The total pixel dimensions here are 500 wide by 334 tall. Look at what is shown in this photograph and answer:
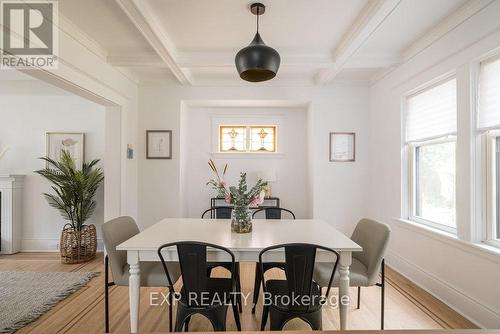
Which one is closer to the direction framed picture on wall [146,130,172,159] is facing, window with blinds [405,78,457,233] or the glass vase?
the glass vase

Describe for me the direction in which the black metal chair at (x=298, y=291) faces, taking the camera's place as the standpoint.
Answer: facing away from the viewer

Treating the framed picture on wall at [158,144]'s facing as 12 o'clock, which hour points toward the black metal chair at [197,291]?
The black metal chair is roughly at 12 o'clock from the framed picture on wall.

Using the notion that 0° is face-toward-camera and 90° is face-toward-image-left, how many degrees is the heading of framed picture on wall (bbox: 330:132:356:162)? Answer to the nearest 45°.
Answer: approximately 0°

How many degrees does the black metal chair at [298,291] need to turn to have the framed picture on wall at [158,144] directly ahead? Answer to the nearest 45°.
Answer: approximately 45° to its left

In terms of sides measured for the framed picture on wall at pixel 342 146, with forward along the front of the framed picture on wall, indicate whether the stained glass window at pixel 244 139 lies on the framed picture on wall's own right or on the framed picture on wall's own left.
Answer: on the framed picture on wall's own right

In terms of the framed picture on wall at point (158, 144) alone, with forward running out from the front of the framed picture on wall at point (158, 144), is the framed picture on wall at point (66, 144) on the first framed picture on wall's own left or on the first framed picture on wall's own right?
on the first framed picture on wall's own right

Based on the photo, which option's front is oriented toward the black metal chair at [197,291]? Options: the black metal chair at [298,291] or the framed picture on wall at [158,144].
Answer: the framed picture on wall

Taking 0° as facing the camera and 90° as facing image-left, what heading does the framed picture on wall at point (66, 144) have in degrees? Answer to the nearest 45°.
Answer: approximately 0°
